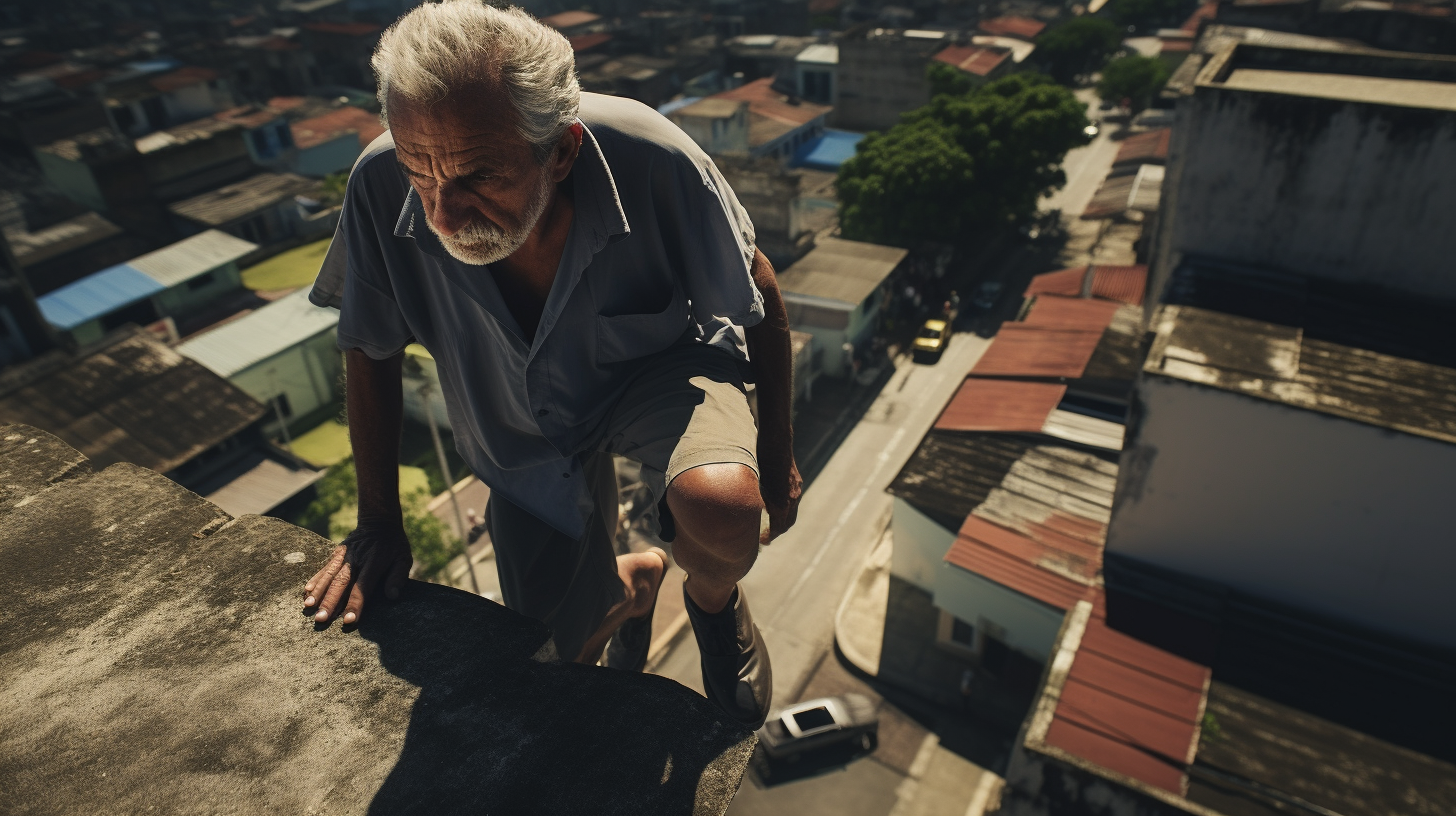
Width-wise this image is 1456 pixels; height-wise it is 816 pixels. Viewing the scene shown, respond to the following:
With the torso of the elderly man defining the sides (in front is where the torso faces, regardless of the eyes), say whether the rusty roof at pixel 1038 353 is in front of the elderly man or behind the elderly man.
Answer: behind

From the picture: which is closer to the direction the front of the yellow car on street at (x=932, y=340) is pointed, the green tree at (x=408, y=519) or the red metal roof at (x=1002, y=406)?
the green tree

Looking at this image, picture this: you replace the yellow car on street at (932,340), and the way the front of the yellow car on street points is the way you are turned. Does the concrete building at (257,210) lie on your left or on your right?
on your right

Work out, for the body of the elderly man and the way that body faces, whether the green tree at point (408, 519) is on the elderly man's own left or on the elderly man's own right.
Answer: on the elderly man's own right

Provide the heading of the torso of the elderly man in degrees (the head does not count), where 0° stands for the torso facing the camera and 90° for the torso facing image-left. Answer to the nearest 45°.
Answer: approximately 45°

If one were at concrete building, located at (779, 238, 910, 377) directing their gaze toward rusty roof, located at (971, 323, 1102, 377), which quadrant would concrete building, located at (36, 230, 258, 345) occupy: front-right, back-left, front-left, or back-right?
back-right

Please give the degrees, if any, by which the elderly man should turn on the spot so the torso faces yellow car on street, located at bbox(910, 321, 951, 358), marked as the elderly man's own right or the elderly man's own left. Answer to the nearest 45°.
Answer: approximately 180°
